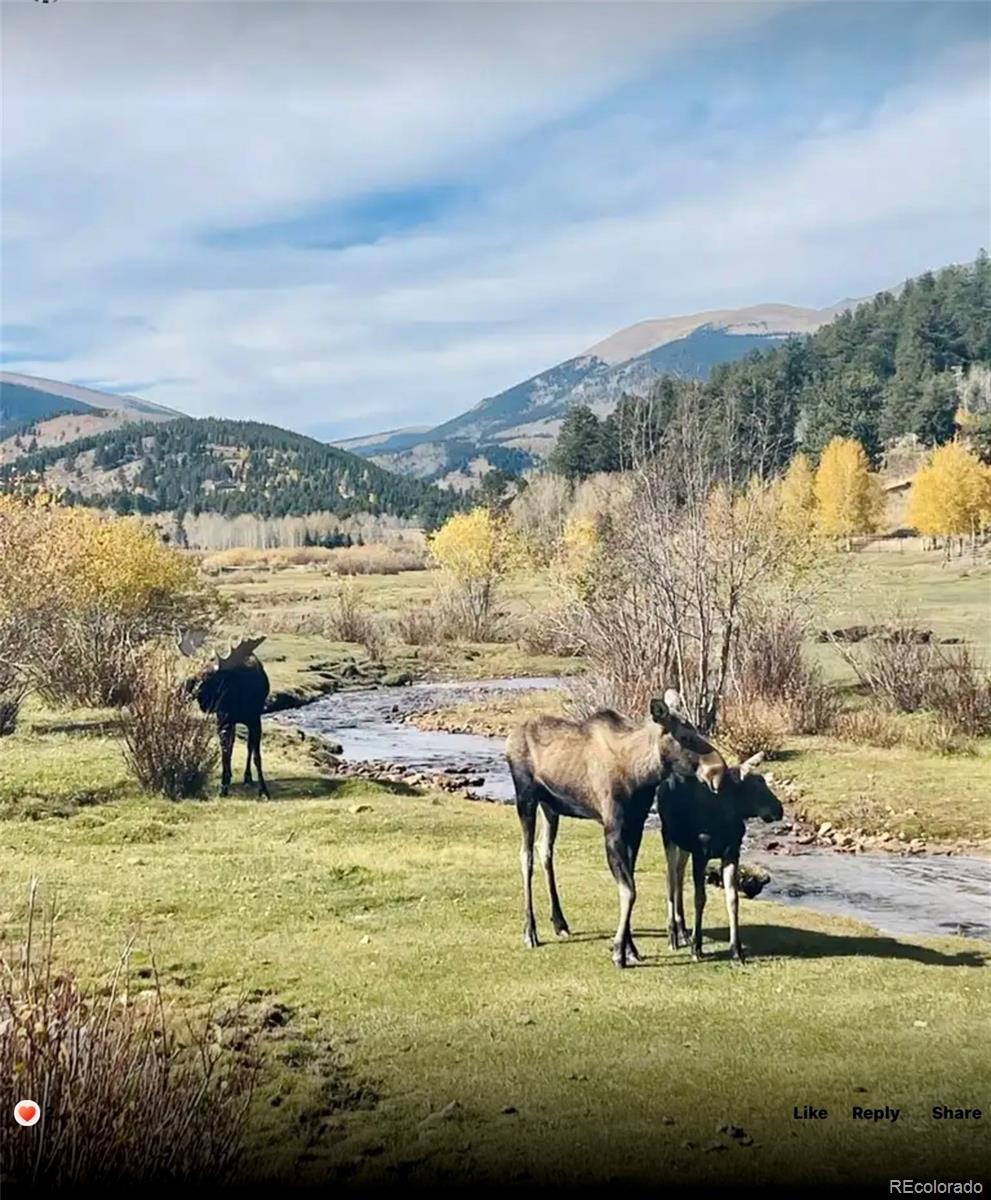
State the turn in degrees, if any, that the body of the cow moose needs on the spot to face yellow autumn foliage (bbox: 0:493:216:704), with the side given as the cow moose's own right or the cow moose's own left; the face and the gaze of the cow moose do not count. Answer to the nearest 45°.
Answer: approximately 180°

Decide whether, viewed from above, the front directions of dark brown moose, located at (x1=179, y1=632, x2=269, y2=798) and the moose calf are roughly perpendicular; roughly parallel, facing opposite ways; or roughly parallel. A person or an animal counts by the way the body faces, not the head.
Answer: roughly perpendicular

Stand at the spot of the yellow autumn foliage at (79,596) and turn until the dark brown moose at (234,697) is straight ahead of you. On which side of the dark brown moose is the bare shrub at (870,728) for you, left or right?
left

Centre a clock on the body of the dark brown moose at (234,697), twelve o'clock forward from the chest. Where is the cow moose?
The cow moose is roughly at 10 o'clock from the dark brown moose.

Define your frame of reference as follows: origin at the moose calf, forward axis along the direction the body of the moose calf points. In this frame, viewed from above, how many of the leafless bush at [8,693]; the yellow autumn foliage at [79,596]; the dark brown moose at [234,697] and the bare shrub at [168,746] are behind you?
4

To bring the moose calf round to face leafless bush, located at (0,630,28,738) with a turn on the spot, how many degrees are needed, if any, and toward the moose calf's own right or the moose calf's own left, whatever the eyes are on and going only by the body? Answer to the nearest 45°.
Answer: approximately 180°

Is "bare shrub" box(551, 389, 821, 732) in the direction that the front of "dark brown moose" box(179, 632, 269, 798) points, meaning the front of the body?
no

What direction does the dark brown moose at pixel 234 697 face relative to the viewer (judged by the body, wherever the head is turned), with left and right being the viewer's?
facing the viewer and to the left of the viewer

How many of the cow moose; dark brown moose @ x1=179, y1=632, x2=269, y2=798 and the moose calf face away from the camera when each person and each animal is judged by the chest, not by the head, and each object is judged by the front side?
0

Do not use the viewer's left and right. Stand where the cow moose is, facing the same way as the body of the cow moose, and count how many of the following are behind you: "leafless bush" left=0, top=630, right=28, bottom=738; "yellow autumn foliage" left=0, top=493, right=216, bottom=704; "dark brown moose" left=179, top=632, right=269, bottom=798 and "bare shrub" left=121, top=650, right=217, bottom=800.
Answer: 4

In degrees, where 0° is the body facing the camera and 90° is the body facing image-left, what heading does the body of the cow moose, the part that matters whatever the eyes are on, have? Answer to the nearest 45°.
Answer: approximately 315°

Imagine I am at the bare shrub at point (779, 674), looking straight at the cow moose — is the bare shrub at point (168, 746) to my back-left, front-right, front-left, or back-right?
front-right

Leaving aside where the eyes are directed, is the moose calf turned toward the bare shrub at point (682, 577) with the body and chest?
no

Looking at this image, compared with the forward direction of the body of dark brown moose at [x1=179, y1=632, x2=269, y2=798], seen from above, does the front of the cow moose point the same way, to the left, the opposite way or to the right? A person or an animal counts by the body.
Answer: to the left

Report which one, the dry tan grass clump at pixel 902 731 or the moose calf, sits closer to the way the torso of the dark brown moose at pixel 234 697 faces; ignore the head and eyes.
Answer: the moose calf

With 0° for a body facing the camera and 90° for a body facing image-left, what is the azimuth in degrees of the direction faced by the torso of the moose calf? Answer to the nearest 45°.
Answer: approximately 315°

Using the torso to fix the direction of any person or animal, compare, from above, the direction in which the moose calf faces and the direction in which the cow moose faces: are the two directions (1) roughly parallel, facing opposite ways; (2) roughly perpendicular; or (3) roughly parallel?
roughly parallel
